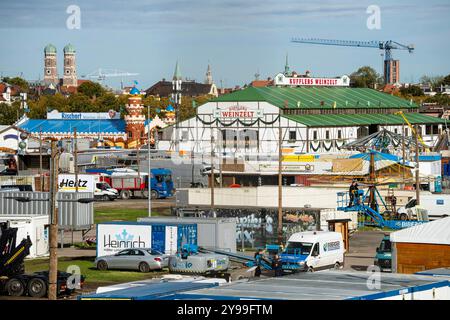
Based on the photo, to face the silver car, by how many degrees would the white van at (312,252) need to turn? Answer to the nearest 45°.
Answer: approximately 45° to its right

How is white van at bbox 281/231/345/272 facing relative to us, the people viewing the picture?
facing the viewer and to the left of the viewer

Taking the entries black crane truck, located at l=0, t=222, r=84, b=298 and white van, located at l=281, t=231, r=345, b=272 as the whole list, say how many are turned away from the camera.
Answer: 0

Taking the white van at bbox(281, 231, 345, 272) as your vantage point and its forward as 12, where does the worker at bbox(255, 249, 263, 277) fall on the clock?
The worker is roughly at 1 o'clock from the white van.

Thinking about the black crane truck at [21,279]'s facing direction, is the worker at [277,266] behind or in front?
behind

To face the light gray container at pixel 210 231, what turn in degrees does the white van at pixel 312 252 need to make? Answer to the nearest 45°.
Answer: approximately 90° to its right

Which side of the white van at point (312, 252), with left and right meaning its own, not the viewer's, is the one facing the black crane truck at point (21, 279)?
front

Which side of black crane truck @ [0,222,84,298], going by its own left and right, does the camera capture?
left

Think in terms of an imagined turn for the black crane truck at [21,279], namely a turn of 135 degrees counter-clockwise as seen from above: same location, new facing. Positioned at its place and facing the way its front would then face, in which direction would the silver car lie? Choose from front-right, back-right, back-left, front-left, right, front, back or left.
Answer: left

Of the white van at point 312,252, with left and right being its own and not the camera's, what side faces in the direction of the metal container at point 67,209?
right
